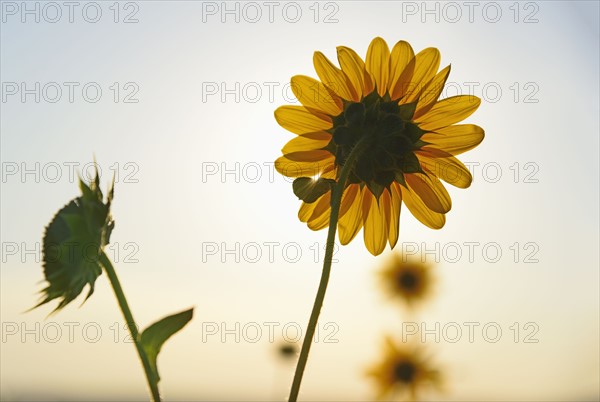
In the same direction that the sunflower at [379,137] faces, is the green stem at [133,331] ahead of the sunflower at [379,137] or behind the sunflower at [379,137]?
behind

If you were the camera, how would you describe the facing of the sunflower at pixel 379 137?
facing away from the viewer

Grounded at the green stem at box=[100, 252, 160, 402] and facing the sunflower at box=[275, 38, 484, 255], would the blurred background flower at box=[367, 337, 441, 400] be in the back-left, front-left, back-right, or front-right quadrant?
front-left

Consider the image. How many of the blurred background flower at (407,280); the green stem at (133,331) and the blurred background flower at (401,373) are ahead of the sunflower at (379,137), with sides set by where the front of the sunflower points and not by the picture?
2

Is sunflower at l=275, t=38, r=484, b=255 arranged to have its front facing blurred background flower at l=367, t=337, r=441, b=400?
yes

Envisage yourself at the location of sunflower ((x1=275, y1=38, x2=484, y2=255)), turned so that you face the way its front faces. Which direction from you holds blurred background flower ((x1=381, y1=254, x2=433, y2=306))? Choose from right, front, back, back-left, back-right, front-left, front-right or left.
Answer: front

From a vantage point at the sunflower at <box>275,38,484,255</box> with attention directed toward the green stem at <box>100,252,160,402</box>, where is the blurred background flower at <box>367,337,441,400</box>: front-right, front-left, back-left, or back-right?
back-right

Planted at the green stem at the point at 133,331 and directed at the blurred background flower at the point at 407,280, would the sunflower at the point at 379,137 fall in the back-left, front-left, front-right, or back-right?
front-right

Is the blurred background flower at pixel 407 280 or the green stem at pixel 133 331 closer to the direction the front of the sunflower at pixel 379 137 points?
the blurred background flower

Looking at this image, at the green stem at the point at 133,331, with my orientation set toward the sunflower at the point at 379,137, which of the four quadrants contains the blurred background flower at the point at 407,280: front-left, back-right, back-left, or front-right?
front-left

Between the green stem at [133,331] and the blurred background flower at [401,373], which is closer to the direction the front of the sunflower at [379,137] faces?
the blurred background flower
